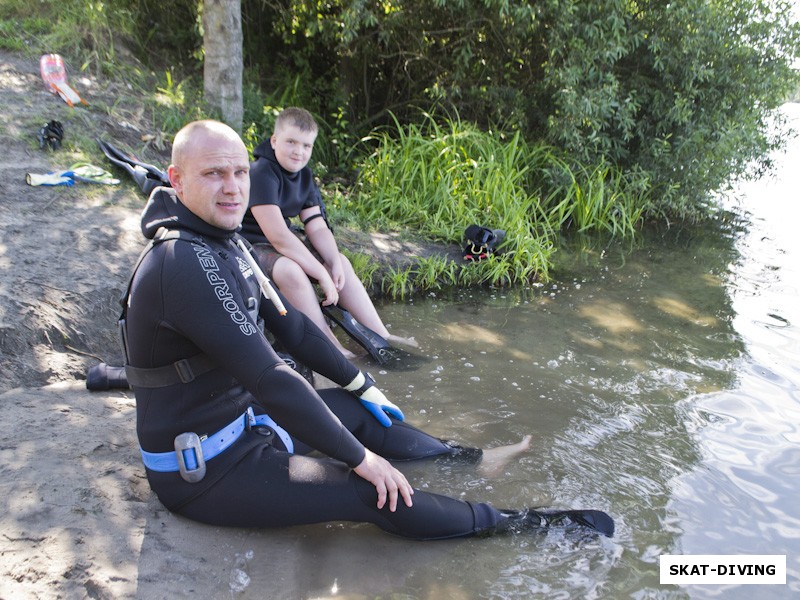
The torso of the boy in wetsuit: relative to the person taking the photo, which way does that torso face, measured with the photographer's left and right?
facing the viewer and to the right of the viewer

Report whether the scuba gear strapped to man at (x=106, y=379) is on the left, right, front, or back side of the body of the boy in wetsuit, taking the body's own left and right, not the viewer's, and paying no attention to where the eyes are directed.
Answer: right

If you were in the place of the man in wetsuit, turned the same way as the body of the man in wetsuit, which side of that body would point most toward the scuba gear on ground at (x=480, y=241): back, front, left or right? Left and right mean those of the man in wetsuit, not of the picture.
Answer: left

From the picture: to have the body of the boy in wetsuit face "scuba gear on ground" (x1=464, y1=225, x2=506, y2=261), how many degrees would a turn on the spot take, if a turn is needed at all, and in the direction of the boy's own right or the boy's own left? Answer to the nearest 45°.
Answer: approximately 90° to the boy's own left

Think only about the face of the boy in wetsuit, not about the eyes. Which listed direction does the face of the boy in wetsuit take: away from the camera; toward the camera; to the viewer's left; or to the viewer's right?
toward the camera

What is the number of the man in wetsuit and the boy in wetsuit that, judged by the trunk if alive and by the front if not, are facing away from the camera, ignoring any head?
0

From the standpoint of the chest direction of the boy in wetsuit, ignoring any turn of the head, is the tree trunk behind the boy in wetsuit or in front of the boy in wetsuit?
behind

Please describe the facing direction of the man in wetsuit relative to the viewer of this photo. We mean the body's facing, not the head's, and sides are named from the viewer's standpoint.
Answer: facing to the right of the viewer

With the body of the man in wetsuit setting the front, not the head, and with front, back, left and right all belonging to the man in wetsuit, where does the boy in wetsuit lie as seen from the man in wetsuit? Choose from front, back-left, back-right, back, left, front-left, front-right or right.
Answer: left

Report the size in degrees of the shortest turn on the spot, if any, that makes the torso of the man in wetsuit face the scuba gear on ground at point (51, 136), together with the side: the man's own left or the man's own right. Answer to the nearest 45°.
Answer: approximately 135° to the man's own left

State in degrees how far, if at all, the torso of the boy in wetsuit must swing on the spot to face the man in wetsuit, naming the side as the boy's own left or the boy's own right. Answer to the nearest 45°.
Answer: approximately 45° to the boy's own right
